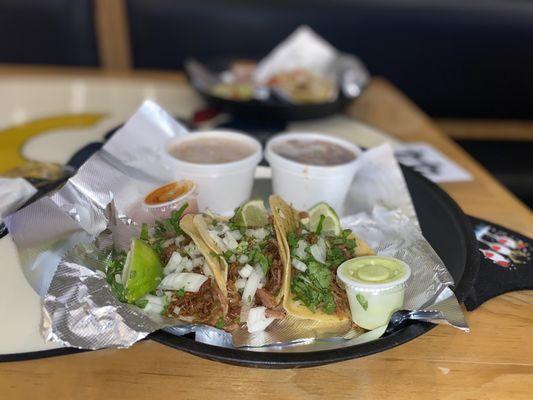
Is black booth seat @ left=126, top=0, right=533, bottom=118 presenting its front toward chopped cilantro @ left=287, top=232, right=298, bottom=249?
yes

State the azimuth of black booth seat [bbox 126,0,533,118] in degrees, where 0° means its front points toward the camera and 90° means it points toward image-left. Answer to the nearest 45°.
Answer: approximately 0°

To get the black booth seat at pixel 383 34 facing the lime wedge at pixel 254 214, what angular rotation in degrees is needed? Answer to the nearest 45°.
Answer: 0° — it already faces it

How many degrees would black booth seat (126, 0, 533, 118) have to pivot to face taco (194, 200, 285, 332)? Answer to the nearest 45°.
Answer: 0° — it already faces it

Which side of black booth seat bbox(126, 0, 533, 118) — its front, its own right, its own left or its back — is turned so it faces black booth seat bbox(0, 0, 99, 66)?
right
